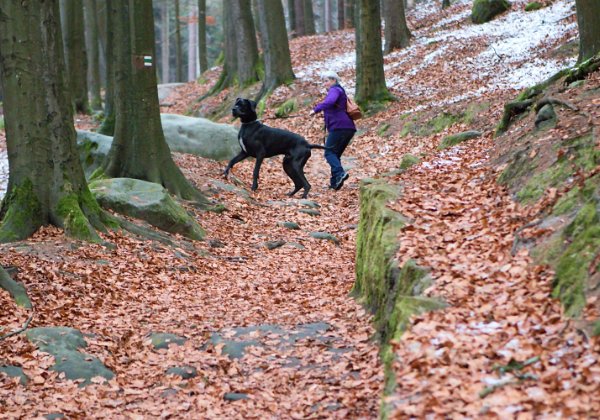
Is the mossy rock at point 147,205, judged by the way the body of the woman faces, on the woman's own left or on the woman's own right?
on the woman's own left

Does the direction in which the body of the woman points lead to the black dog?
yes

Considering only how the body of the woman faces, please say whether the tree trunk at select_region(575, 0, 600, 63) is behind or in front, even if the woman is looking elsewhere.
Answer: behind

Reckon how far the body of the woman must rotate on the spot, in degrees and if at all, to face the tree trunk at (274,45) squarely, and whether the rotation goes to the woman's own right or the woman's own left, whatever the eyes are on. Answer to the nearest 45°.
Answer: approximately 90° to the woman's own right

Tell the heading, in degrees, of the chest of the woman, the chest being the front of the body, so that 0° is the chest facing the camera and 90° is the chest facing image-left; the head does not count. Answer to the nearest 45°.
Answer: approximately 90°

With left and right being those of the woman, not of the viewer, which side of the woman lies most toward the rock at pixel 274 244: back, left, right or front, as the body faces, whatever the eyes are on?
left

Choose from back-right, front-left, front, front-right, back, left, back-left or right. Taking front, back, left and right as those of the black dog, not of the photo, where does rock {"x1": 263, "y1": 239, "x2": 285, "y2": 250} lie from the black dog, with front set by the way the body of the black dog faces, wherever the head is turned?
left

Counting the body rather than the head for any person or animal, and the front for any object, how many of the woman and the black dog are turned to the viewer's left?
2

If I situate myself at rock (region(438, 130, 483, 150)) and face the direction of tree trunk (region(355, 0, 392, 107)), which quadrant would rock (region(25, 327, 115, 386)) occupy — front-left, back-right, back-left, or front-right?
back-left

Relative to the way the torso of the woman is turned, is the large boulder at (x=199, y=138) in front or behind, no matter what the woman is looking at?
in front

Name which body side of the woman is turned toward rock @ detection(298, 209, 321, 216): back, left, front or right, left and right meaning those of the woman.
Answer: left

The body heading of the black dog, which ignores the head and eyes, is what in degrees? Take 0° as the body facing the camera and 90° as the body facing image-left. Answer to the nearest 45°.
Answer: approximately 90°
